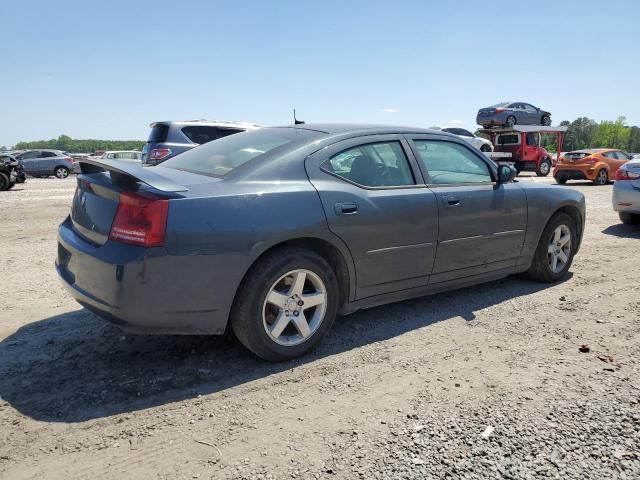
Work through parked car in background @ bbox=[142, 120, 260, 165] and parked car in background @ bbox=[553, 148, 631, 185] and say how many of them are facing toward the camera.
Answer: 0

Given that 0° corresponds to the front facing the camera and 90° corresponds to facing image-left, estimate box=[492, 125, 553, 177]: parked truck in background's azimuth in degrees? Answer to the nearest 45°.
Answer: approximately 225°

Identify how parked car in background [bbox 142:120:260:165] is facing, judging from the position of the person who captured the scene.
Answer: facing away from the viewer and to the right of the viewer

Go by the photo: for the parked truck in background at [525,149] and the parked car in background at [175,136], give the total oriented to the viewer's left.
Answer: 0

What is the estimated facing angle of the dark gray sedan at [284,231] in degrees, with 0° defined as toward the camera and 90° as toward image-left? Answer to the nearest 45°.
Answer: approximately 225°

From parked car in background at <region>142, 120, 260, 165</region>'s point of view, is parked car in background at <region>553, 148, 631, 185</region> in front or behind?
in front

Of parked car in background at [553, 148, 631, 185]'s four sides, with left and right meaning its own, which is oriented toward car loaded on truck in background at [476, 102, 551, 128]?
left

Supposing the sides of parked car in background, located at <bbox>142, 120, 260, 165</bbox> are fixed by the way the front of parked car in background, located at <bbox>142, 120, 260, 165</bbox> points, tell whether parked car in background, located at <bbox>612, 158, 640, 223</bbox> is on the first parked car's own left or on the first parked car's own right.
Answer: on the first parked car's own right

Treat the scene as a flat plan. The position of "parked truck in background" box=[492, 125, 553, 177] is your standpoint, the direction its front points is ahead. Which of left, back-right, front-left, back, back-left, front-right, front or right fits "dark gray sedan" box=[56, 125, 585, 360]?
back-right

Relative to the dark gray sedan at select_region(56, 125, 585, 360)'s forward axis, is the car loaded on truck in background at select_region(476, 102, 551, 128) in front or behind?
in front

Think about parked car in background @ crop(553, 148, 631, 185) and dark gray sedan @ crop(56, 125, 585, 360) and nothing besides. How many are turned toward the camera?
0

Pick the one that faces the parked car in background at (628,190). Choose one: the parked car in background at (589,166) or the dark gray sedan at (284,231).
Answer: the dark gray sedan

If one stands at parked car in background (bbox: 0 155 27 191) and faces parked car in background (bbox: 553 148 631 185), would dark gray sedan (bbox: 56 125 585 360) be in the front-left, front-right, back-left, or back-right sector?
front-right

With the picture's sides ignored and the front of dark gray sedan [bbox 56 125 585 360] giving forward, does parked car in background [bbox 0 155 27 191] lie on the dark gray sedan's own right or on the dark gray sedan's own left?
on the dark gray sedan's own left

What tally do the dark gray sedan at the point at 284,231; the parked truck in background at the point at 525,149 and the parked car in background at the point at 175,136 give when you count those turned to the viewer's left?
0

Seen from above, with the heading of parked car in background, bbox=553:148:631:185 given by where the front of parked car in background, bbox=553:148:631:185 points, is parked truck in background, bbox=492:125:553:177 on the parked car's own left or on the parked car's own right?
on the parked car's own left
